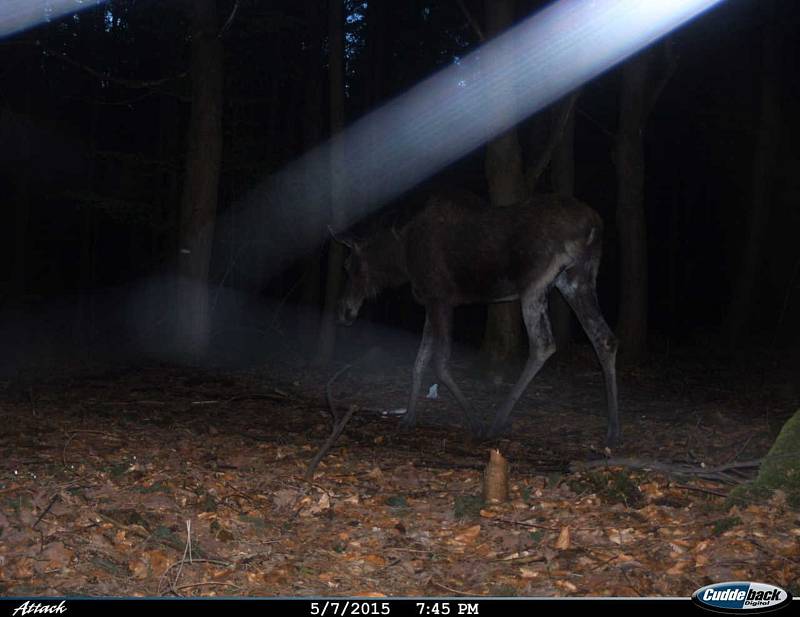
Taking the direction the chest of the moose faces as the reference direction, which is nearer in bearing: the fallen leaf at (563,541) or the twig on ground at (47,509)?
the twig on ground

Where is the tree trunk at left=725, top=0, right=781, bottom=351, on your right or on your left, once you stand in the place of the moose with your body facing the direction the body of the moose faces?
on your right

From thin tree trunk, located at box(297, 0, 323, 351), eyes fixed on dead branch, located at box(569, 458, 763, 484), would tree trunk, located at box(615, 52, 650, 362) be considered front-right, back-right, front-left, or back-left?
front-left

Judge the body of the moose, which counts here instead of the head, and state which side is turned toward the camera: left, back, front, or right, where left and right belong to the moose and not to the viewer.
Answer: left

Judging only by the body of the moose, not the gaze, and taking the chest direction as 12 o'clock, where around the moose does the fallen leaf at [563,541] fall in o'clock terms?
The fallen leaf is roughly at 9 o'clock from the moose.

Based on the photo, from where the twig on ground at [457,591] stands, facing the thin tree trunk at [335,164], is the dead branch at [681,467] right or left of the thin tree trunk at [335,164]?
right

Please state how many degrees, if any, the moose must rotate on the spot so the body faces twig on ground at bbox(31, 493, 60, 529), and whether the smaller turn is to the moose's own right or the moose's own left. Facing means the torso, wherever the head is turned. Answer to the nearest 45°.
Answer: approximately 45° to the moose's own left

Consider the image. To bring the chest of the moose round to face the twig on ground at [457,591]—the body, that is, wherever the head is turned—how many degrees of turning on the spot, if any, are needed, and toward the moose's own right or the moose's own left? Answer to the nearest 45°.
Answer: approximately 90° to the moose's own left

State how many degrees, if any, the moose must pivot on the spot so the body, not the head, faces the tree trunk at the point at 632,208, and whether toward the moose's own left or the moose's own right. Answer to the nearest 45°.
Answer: approximately 90° to the moose's own right

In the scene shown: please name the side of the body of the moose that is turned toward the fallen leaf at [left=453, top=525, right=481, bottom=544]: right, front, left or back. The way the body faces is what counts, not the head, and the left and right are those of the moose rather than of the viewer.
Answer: left

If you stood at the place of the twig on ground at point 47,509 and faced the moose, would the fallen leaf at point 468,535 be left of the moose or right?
right
